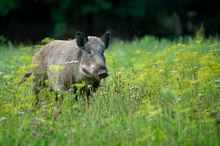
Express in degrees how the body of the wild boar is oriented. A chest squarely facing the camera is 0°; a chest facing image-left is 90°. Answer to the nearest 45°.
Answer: approximately 315°
